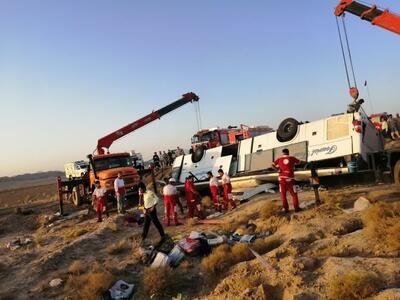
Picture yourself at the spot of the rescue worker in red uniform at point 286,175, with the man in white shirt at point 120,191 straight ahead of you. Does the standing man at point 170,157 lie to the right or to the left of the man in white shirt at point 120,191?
right

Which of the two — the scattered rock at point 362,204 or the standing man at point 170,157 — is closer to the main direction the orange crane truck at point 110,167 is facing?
the scattered rock

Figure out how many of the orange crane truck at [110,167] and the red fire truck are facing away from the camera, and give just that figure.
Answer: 0

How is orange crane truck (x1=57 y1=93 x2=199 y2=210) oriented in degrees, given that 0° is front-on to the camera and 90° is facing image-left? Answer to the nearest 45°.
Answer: approximately 315°

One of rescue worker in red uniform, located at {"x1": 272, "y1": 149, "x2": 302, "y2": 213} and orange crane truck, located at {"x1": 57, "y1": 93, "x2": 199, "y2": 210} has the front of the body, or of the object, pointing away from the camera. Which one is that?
the rescue worker in red uniform

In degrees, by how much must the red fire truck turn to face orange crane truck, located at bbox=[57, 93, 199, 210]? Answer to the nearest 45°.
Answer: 0° — it already faces it

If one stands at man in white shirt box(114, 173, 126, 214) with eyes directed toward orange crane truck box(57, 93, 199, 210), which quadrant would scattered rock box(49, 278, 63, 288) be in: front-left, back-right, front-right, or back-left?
back-left

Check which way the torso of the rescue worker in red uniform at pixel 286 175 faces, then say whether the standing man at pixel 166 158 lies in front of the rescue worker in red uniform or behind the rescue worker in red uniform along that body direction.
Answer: in front

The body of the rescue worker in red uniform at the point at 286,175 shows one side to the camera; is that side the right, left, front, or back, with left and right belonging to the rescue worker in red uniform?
back

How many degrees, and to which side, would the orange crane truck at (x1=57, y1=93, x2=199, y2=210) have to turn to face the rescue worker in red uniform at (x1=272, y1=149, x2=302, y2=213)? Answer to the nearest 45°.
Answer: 0° — it already faces them

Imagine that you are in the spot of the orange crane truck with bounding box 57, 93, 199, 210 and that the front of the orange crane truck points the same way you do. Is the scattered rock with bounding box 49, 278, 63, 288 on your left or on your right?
on your right

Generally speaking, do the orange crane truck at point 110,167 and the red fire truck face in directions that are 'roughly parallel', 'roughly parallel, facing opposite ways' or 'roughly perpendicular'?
roughly perpendicular

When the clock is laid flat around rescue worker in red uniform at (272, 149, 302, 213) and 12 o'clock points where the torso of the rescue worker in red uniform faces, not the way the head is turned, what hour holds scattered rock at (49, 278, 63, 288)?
The scattered rock is roughly at 8 o'clock from the rescue worker in red uniform.
